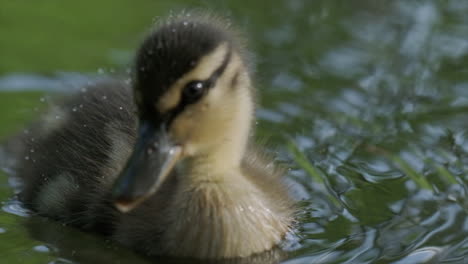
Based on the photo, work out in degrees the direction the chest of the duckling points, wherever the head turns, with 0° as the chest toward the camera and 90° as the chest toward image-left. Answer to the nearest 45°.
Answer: approximately 315°
